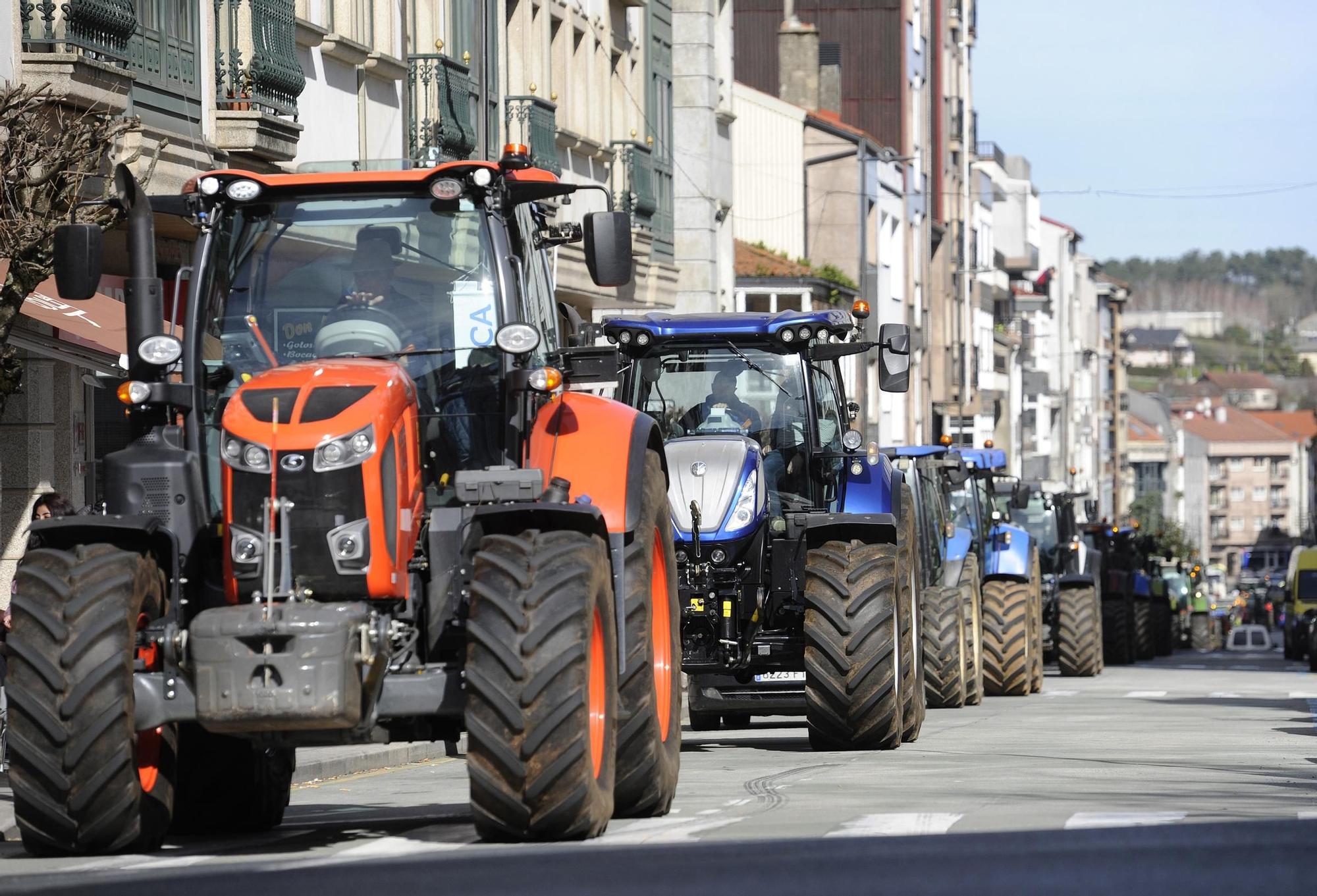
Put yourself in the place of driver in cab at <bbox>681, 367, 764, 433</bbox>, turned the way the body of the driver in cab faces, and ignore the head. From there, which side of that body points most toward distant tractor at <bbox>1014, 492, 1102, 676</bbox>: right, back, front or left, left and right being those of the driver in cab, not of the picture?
back

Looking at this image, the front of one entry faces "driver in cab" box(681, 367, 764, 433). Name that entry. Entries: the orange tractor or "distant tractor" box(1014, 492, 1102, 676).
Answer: the distant tractor

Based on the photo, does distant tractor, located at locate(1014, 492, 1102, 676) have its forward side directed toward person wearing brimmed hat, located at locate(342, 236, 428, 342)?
yes

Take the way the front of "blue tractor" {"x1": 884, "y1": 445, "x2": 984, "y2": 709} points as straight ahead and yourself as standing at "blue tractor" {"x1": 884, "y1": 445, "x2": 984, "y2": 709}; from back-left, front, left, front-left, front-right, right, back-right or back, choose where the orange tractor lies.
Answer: front

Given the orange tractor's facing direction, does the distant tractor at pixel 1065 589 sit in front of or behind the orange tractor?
behind

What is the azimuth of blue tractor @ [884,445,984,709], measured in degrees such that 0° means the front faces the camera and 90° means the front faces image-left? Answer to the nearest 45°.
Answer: approximately 0°

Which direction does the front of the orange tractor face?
toward the camera

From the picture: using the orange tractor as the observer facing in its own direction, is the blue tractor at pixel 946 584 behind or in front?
behind

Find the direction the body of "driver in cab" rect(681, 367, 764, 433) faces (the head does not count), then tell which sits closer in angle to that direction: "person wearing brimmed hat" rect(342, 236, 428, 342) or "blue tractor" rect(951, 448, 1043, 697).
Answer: the person wearing brimmed hat

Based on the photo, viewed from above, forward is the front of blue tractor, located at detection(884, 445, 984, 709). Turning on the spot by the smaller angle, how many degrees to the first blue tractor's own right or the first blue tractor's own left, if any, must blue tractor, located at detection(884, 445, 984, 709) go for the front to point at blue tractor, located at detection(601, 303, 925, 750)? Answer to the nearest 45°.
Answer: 0° — it already faces it

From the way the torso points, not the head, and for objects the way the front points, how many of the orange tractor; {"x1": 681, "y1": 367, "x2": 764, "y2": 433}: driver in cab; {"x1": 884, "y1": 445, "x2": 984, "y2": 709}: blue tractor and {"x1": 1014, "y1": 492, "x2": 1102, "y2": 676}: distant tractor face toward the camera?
4

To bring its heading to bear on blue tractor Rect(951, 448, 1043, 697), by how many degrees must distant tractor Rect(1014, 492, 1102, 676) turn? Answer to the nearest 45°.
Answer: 0° — it already faces it

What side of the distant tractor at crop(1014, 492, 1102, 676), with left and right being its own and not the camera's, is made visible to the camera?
front

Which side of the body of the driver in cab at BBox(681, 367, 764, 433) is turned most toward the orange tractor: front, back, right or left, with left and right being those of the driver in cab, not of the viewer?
front

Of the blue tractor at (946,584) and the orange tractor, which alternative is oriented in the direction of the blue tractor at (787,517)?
the blue tractor at (946,584)

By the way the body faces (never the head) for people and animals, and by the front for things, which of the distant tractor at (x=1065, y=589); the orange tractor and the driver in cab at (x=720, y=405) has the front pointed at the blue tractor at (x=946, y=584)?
the distant tractor

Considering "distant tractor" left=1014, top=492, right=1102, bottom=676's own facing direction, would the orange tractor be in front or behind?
in front

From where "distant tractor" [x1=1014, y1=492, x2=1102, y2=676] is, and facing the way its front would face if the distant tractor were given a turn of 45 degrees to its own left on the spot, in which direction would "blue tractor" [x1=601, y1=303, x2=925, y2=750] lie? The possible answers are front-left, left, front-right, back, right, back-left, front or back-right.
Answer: front-right

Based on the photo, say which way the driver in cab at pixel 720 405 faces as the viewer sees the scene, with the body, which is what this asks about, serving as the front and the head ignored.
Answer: toward the camera
